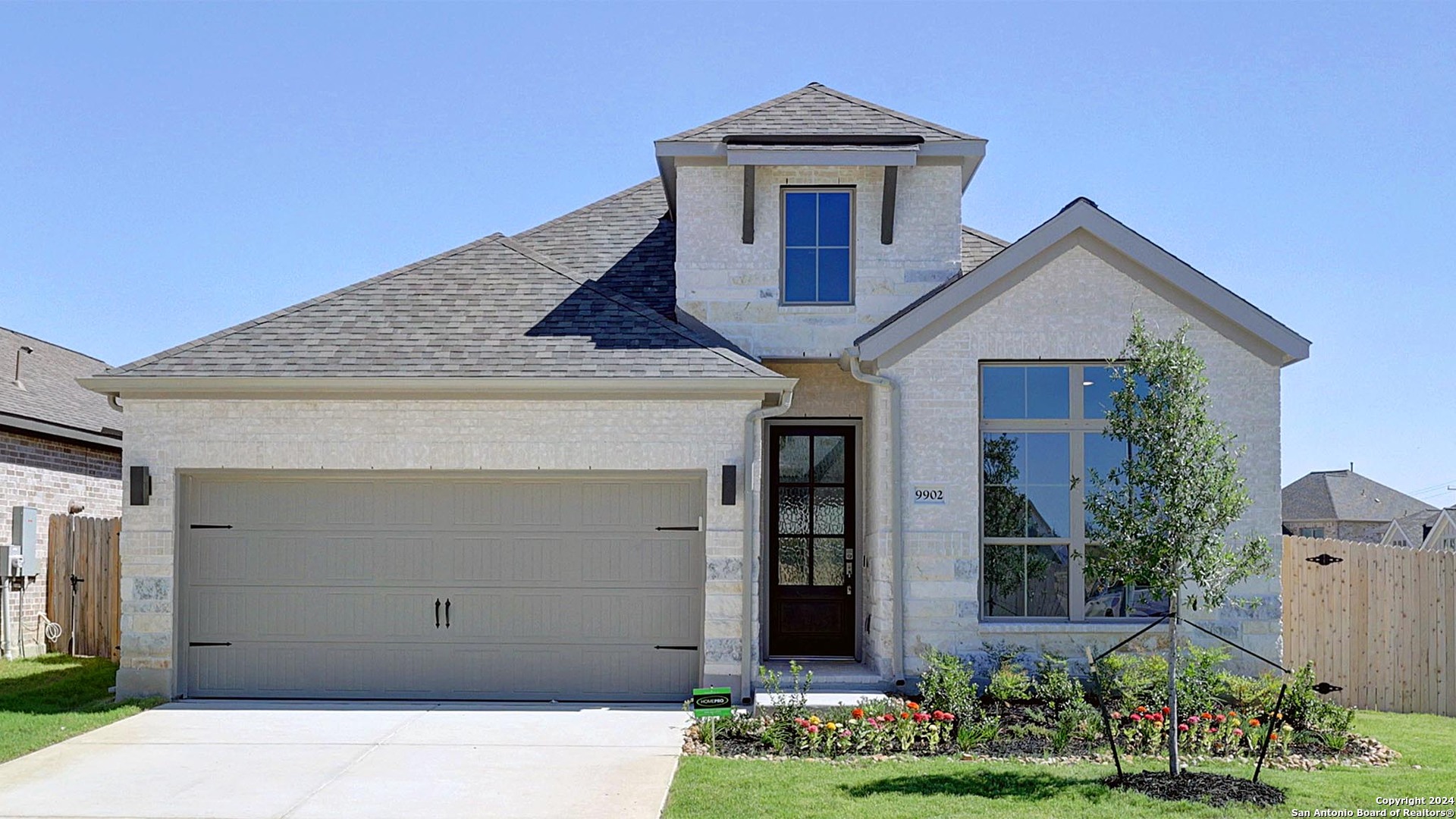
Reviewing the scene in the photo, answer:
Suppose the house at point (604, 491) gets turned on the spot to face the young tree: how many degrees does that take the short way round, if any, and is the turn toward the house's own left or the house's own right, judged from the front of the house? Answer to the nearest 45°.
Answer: approximately 45° to the house's own left

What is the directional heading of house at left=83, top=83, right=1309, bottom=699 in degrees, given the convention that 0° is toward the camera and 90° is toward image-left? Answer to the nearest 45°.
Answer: approximately 0°

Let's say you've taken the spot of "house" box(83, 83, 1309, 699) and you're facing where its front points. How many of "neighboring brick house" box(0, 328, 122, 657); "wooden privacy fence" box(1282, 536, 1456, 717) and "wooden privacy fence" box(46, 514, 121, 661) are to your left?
1

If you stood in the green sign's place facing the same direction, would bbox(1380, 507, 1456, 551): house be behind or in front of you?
behind

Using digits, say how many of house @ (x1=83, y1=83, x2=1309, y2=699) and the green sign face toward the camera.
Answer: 2

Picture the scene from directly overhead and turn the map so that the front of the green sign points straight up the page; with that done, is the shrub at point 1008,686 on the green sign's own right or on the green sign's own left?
on the green sign's own left

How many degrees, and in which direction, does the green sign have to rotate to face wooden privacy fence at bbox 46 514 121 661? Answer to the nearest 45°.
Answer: approximately 135° to its right

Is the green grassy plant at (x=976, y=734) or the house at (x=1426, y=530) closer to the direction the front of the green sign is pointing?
the green grassy plant

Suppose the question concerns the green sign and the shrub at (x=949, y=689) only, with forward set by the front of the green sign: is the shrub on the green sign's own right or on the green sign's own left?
on the green sign's own left

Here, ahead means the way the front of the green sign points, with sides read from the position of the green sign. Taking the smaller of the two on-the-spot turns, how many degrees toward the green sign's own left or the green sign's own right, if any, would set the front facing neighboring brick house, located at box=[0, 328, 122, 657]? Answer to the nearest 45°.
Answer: approximately 135° to the green sign's own right

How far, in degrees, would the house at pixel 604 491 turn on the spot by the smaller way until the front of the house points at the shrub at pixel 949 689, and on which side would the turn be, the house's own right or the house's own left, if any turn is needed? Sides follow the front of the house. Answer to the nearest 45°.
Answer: approximately 45° to the house's own left
